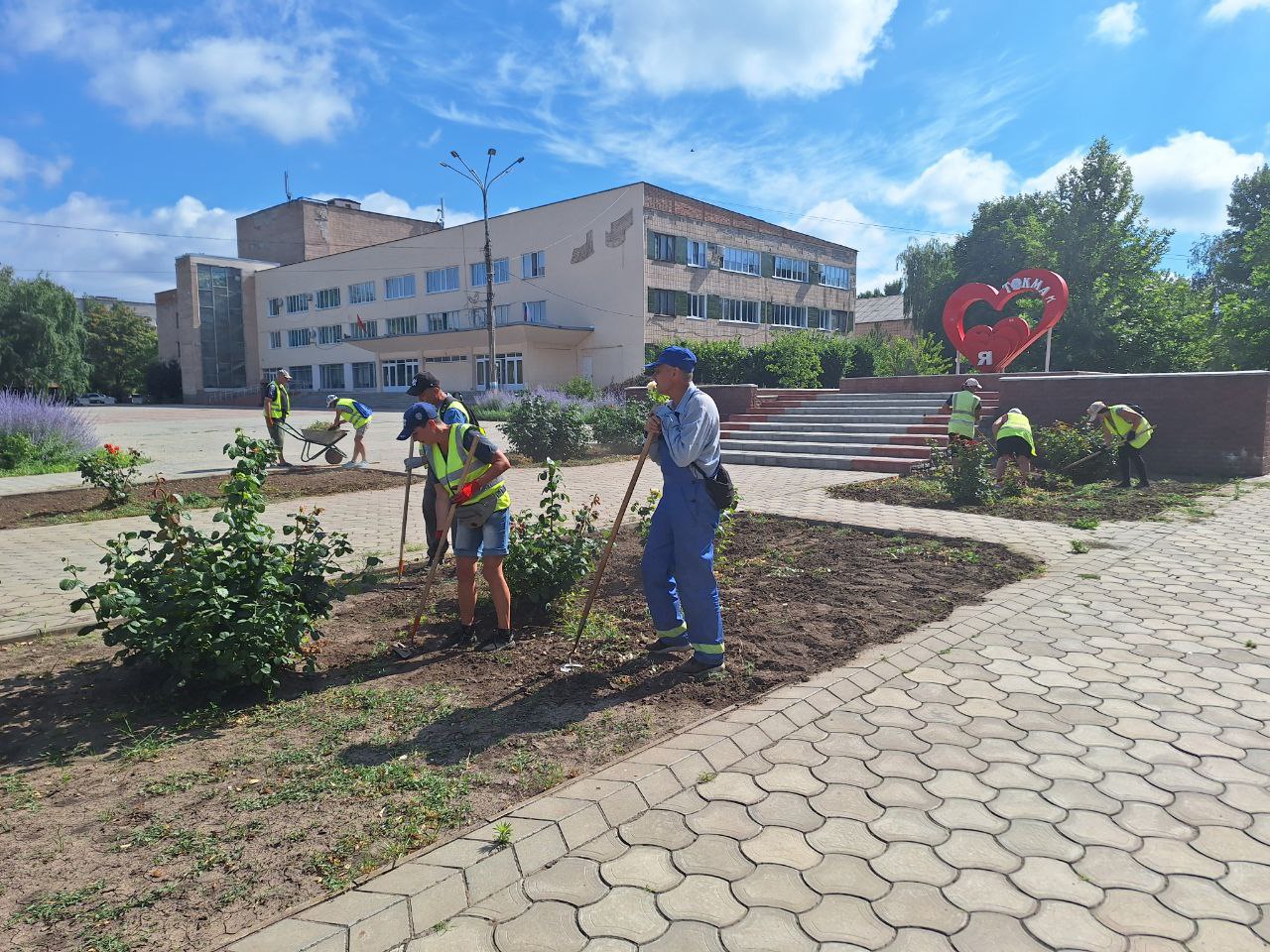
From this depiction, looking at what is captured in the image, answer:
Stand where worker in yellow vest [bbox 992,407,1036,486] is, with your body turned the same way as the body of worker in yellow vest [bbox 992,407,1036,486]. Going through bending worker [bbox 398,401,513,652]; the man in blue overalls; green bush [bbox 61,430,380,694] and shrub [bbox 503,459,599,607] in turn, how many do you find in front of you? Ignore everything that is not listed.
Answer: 0

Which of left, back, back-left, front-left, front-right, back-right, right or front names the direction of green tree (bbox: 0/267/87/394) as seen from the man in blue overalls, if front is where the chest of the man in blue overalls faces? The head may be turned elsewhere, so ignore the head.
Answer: front-right

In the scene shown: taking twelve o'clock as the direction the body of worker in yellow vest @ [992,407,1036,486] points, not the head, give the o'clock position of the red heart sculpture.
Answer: The red heart sculpture is roughly at 12 o'clock from the worker in yellow vest.

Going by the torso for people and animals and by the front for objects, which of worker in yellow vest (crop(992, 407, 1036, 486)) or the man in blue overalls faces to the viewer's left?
the man in blue overalls

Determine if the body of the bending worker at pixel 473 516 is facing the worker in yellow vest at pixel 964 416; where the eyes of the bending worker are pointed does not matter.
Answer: no

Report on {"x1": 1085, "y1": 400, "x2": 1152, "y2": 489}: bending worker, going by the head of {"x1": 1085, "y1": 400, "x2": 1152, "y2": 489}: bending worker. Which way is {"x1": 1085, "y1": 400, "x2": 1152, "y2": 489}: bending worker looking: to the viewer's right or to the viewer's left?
to the viewer's left

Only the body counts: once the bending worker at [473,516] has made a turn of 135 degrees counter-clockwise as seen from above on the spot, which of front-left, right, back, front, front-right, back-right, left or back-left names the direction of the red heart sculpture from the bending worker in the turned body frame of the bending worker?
front-left

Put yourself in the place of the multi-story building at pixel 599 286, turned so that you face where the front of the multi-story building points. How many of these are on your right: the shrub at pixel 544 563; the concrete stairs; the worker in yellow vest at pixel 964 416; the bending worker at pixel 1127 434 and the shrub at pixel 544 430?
0

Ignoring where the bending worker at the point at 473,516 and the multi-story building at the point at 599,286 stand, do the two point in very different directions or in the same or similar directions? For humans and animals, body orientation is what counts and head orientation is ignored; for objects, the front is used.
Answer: same or similar directions

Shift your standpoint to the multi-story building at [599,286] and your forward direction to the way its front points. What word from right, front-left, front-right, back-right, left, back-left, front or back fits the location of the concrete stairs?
front-left

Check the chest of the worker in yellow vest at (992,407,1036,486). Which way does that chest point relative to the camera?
away from the camera

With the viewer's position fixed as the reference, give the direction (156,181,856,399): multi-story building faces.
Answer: facing the viewer and to the left of the viewer

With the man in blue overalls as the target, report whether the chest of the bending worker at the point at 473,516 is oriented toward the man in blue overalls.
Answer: no

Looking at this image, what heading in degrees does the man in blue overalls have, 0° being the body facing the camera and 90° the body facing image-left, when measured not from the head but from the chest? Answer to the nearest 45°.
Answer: approximately 90°
